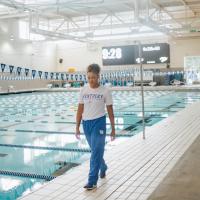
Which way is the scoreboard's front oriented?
toward the camera

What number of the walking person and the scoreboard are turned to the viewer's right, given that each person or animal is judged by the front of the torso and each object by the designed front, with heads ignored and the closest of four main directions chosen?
0

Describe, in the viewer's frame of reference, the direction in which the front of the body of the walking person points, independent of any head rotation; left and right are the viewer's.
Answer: facing the viewer and to the left of the viewer

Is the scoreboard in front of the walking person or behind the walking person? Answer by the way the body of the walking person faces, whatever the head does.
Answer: behind

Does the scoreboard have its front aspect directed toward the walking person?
yes
